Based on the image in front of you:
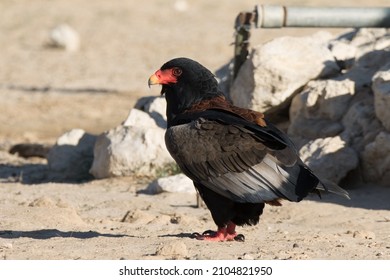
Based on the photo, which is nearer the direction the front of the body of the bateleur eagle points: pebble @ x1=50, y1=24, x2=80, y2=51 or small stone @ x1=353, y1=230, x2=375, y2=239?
the pebble

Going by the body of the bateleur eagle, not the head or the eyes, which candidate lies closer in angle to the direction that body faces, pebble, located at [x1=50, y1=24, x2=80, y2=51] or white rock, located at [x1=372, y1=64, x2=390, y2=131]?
the pebble

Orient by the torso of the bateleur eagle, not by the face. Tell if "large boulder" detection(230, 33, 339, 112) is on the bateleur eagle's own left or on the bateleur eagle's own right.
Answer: on the bateleur eagle's own right

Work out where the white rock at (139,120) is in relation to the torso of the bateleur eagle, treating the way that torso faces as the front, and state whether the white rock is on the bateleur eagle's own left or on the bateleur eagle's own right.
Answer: on the bateleur eagle's own right

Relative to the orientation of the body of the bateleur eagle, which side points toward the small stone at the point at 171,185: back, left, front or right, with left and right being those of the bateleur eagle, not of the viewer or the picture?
right

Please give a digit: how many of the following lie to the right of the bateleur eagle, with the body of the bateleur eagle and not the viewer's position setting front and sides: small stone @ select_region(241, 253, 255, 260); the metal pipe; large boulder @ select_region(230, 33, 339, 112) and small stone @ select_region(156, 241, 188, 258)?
2

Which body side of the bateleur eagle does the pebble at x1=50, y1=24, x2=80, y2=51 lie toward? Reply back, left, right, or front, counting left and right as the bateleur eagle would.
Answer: right

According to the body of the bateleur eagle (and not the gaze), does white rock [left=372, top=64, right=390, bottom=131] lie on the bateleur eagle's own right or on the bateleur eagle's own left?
on the bateleur eagle's own right

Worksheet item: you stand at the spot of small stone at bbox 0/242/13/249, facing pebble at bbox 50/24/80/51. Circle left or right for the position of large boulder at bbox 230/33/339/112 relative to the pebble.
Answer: right

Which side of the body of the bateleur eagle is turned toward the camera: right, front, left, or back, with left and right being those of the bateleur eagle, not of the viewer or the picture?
left

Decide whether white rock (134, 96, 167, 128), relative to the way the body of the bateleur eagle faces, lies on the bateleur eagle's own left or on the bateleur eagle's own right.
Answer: on the bateleur eagle's own right

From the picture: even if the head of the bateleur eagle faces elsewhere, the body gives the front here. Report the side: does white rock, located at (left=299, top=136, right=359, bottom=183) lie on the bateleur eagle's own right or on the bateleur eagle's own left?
on the bateleur eagle's own right
